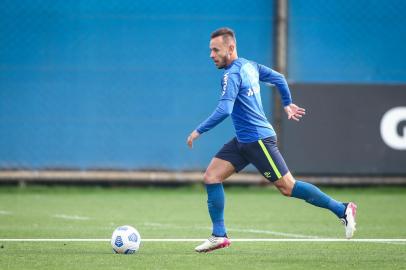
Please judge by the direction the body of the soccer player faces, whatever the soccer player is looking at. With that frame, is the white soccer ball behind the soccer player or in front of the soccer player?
in front

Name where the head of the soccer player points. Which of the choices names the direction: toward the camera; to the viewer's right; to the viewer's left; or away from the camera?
to the viewer's left

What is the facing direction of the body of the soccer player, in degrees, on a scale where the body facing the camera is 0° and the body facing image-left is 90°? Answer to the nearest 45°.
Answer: approximately 90°
